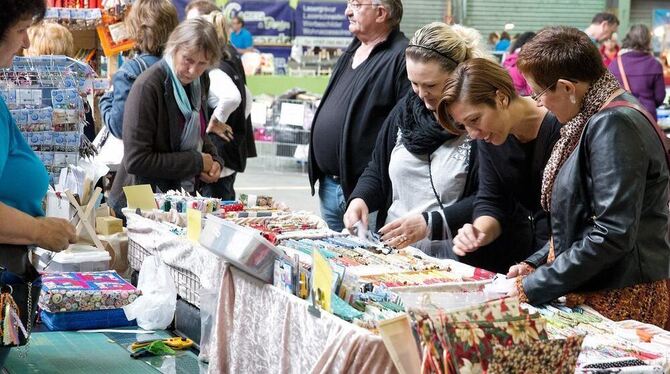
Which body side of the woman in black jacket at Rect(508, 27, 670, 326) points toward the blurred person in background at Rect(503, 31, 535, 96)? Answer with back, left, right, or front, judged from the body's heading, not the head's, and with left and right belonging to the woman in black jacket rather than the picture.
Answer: right

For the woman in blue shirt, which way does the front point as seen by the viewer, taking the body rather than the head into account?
to the viewer's right

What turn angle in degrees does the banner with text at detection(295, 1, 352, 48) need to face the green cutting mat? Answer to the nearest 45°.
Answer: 0° — it already faces it

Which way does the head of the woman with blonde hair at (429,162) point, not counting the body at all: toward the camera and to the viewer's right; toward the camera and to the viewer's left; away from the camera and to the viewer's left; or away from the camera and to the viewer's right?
toward the camera and to the viewer's left

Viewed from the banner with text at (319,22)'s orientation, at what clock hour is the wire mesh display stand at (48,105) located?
The wire mesh display stand is roughly at 12 o'clock from the banner with text.

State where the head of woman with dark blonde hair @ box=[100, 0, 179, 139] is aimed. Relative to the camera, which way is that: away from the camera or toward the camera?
away from the camera

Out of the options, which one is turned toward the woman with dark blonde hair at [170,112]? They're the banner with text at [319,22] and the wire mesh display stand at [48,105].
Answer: the banner with text

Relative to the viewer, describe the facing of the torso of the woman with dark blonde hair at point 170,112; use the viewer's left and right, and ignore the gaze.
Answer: facing the viewer and to the right of the viewer

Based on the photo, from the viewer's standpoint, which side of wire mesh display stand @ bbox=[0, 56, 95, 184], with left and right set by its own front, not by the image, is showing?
front

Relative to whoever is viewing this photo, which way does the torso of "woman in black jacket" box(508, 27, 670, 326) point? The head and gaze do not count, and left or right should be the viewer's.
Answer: facing to the left of the viewer

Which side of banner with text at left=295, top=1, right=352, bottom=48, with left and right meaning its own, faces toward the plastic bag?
front

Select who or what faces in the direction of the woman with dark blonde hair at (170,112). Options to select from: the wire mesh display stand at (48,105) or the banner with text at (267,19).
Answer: the banner with text

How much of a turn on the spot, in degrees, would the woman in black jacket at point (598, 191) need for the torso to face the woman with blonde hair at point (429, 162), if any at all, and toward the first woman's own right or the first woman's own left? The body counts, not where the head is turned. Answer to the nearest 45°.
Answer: approximately 45° to the first woman's own right

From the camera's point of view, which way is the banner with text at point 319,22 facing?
toward the camera

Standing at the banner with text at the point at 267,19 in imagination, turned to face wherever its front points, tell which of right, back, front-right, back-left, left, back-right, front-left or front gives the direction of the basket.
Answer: front

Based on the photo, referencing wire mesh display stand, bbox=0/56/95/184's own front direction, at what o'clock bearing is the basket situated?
The basket is roughly at 11 o'clock from the wire mesh display stand.

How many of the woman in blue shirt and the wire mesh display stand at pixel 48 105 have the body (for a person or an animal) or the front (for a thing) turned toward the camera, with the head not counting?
1
